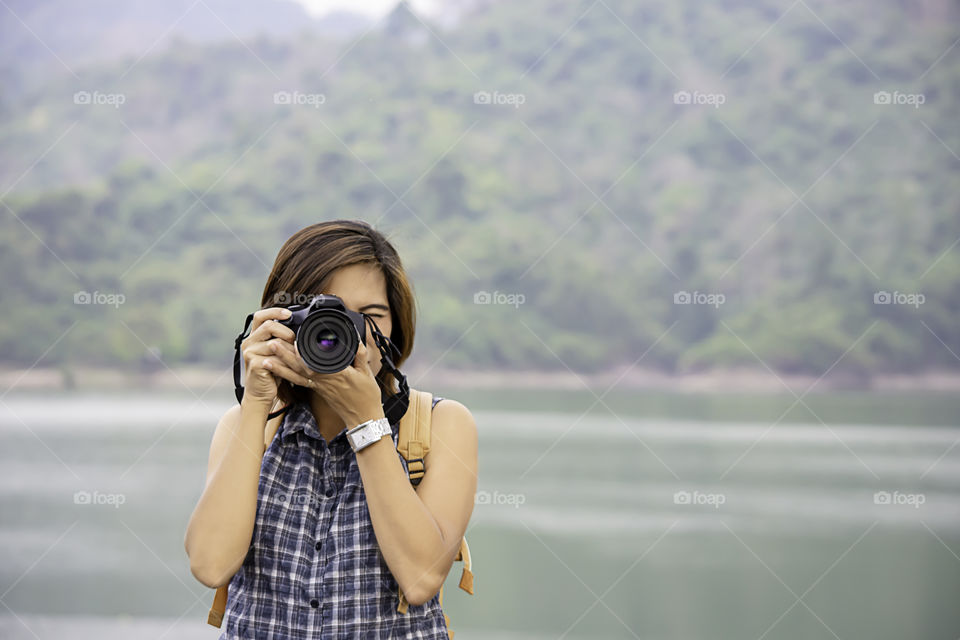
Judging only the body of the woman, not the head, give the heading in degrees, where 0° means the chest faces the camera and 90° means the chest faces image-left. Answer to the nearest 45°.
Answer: approximately 0°
